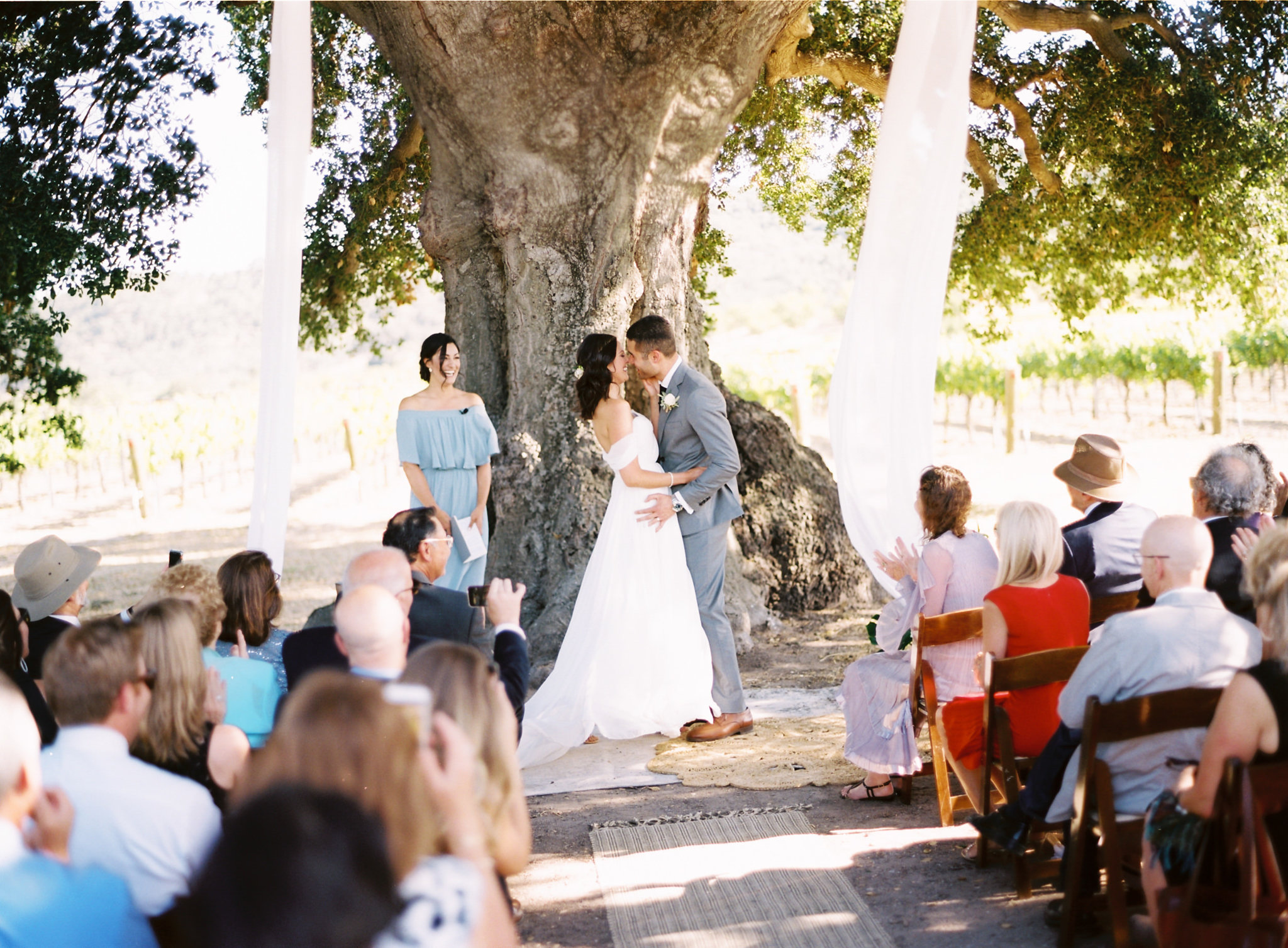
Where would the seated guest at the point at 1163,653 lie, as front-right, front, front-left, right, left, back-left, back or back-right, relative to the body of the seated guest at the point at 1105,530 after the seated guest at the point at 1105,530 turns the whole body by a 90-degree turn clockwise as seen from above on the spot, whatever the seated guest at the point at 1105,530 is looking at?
back-right

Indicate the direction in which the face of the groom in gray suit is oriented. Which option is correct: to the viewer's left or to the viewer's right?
to the viewer's left

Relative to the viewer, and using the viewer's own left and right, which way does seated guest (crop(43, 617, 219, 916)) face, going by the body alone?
facing away from the viewer and to the right of the viewer

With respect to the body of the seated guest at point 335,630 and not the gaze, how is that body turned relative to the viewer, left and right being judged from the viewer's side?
facing away from the viewer and to the right of the viewer

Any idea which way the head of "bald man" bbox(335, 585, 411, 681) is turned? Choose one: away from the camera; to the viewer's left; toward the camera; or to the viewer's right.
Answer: away from the camera

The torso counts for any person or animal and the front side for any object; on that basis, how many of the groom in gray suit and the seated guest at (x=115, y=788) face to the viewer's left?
1

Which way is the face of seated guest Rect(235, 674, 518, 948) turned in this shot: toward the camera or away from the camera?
away from the camera

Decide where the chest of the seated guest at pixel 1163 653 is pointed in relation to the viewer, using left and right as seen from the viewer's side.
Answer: facing away from the viewer and to the left of the viewer

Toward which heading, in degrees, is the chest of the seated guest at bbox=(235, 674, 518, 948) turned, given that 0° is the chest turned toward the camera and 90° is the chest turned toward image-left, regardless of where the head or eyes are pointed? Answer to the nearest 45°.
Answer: approximately 180°

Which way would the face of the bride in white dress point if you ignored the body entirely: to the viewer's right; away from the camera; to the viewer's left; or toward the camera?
to the viewer's right

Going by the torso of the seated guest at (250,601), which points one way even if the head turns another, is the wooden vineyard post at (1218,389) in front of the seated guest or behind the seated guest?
in front

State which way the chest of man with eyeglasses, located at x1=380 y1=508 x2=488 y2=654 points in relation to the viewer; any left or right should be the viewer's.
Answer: facing away from the viewer and to the right of the viewer

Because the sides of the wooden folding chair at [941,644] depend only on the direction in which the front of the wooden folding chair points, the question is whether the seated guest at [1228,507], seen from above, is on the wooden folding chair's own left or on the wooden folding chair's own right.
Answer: on the wooden folding chair's own right
